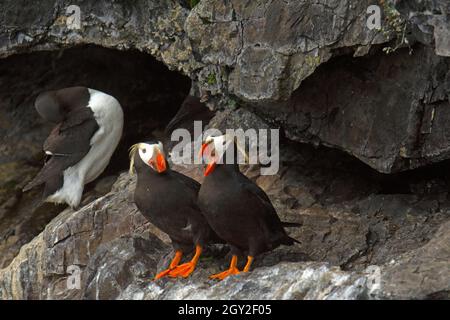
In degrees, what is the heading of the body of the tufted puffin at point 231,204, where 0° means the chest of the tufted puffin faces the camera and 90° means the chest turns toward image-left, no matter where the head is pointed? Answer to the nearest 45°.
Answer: approximately 45°

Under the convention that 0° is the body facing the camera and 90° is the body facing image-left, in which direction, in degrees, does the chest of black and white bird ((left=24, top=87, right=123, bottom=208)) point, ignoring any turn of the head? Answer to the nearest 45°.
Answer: approximately 270°

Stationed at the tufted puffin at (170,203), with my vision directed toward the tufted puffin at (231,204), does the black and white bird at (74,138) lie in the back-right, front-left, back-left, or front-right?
back-left

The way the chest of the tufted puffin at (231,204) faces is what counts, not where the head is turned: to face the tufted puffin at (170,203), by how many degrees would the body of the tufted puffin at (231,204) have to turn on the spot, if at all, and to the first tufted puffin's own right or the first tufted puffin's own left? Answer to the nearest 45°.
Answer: approximately 90° to the first tufted puffin's own right

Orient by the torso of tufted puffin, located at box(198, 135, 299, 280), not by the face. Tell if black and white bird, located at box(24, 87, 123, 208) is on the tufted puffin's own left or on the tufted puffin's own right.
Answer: on the tufted puffin's own right

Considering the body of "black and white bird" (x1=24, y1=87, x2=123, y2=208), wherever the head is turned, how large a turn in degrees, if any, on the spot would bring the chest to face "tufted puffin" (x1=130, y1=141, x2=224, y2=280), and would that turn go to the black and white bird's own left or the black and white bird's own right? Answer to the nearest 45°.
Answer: approximately 90° to the black and white bird's own right

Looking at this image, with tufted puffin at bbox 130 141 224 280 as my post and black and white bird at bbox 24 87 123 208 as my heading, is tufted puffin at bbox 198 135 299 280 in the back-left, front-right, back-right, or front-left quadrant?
back-right
